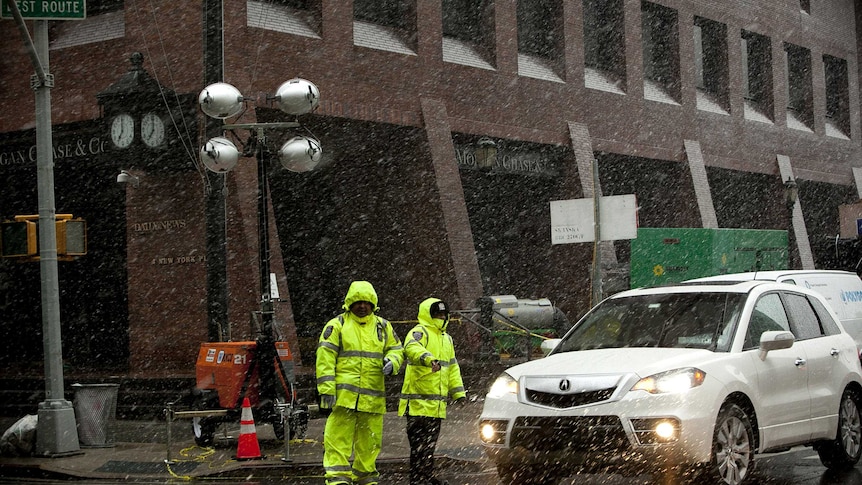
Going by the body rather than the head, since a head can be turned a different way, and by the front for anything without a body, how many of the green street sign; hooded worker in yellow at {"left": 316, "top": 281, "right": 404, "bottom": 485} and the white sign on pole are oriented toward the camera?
3

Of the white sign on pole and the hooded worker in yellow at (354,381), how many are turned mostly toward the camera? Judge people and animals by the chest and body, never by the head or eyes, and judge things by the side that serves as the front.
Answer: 2

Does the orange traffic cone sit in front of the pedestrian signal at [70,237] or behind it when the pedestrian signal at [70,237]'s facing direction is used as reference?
in front

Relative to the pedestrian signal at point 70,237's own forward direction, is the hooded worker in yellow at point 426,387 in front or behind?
in front

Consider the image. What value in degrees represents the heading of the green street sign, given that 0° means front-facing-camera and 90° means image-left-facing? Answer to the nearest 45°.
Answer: approximately 0°

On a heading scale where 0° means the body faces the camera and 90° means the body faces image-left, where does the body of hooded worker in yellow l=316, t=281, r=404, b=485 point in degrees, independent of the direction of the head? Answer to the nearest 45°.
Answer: approximately 0°

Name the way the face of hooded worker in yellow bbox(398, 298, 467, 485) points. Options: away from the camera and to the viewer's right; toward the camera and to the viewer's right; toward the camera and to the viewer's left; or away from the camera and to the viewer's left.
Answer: toward the camera and to the viewer's right

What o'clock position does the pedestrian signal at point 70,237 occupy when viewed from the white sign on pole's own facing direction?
The pedestrian signal is roughly at 2 o'clock from the white sign on pole.
